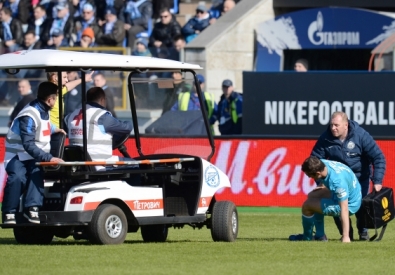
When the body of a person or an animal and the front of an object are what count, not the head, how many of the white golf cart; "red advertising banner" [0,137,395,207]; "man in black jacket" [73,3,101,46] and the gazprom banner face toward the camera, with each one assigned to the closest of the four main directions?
3

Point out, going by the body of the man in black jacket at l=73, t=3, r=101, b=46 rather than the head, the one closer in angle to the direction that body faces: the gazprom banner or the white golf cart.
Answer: the white golf cart

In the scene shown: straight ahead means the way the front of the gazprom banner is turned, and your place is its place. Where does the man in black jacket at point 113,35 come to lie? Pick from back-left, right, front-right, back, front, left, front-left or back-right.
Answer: right

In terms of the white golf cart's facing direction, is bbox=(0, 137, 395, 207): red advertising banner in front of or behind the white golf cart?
in front

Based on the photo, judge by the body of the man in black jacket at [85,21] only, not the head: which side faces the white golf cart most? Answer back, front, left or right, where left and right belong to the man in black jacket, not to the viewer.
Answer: front

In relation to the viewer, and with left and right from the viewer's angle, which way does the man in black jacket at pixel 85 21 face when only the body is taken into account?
facing the viewer

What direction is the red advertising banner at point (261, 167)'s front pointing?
toward the camera

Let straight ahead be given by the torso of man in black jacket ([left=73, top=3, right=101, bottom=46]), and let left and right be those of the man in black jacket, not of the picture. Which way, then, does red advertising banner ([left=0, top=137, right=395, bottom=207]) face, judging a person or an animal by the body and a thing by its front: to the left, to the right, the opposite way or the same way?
the same way

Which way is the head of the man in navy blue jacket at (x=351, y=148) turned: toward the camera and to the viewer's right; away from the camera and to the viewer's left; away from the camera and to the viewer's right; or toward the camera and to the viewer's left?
toward the camera and to the viewer's left

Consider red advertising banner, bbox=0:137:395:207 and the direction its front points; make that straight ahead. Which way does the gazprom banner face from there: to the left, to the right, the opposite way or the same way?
the same way

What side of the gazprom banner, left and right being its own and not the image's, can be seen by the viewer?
front

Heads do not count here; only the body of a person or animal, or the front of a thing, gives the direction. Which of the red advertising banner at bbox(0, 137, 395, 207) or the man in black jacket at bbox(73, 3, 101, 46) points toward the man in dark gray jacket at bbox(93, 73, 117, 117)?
the man in black jacket at bbox(73, 3, 101, 46)

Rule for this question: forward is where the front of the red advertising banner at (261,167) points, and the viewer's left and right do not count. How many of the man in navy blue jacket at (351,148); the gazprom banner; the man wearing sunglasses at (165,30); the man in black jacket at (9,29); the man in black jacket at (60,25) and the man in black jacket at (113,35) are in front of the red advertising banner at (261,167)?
1

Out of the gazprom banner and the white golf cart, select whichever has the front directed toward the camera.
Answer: the gazprom banner

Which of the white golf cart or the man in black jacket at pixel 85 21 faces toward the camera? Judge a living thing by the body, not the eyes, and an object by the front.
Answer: the man in black jacket

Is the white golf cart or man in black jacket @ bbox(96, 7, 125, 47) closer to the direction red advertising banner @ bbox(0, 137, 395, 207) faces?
the white golf cart
